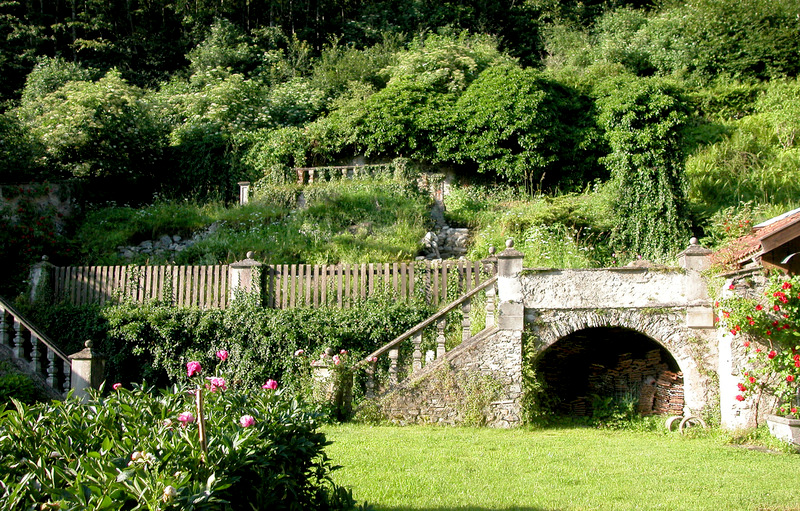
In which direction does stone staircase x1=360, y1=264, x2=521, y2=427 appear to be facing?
to the viewer's left

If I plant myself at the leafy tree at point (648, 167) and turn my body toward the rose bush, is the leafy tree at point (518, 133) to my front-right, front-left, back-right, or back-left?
back-right

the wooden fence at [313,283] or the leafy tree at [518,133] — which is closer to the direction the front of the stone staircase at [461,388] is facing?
the wooden fence

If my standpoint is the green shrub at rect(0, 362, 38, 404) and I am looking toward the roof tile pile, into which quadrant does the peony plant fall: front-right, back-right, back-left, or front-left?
front-right

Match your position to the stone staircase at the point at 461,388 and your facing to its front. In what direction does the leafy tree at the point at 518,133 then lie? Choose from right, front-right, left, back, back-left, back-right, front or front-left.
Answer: right

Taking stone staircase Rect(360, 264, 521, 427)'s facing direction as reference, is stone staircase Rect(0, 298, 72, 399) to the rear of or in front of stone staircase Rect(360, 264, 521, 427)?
in front

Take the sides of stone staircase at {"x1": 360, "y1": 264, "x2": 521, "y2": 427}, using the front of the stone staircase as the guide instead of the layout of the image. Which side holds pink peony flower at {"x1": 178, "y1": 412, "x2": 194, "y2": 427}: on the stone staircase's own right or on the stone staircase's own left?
on the stone staircase's own left

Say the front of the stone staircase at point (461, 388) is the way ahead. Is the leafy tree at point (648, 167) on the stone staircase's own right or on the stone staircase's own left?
on the stone staircase's own right

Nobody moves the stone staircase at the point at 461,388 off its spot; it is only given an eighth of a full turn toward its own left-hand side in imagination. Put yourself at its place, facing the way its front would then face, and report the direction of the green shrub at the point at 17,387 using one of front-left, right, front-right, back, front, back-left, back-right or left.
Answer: front-right

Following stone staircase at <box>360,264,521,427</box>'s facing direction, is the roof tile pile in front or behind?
behind

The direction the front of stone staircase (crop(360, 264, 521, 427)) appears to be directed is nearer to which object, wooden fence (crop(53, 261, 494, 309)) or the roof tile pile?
the wooden fence

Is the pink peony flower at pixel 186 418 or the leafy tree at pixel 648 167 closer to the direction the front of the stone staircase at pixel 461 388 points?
the pink peony flower

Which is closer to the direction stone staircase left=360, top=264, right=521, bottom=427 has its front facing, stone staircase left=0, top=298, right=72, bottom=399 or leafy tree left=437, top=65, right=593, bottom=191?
the stone staircase

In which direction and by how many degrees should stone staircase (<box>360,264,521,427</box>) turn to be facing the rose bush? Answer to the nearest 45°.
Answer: approximately 180°

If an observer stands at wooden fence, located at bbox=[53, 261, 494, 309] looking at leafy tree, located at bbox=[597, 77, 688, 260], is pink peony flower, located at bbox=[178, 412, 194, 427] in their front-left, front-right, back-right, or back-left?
back-right

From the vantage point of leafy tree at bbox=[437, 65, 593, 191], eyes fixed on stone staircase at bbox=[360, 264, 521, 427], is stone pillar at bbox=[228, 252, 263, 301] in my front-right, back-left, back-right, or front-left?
front-right

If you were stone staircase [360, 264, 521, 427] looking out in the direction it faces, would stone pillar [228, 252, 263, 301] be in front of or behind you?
in front
